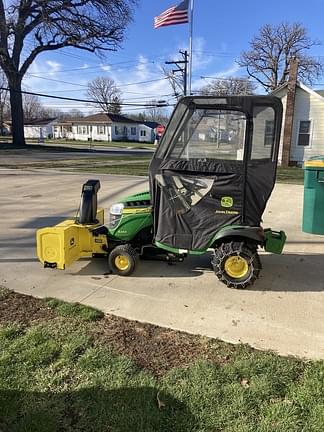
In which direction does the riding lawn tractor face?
to the viewer's left

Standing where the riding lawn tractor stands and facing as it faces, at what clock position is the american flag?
The american flag is roughly at 3 o'clock from the riding lawn tractor.

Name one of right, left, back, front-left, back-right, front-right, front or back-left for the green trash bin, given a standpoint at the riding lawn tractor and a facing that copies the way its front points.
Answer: back-right

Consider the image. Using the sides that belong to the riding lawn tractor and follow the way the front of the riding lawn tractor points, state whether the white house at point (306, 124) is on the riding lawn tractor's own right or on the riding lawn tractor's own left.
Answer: on the riding lawn tractor's own right

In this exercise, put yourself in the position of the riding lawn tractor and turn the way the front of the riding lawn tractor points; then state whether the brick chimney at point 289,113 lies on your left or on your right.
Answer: on your right
